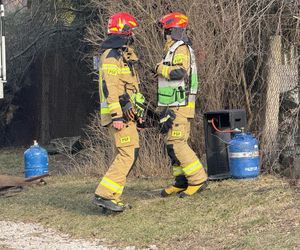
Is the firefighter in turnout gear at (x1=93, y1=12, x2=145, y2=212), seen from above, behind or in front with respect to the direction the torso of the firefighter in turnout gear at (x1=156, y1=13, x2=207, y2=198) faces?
in front

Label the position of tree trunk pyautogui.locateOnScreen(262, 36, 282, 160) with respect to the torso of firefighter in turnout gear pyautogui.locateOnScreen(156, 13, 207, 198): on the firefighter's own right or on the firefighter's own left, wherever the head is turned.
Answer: on the firefighter's own right

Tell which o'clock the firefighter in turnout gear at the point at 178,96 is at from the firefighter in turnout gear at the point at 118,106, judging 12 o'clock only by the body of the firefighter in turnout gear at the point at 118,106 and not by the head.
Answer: the firefighter in turnout gear at the point at 178,96 is roughly at 11 o'clock from the firefighter in turnout gear at the point at 118,106.

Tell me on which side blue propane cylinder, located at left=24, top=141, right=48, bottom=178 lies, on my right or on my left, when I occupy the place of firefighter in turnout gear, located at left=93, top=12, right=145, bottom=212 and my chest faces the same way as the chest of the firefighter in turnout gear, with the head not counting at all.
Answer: on my left

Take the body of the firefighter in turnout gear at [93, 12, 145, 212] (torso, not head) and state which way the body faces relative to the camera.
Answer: to the viewer's right

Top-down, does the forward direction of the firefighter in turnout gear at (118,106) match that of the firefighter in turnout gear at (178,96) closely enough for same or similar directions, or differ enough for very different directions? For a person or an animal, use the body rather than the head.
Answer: very different directions

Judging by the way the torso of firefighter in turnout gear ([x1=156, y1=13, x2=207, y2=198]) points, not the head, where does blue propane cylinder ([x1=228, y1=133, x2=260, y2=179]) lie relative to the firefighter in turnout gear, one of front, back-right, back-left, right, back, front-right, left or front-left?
back-right

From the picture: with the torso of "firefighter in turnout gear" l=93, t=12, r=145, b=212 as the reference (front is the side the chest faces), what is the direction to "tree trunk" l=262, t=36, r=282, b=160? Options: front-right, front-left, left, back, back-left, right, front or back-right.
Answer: front-left

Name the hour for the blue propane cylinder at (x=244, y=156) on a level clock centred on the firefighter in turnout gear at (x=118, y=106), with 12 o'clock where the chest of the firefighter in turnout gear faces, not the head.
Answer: The blue propane cylinder is roughly at 11 o'clock from the firefighter in turnout gear.

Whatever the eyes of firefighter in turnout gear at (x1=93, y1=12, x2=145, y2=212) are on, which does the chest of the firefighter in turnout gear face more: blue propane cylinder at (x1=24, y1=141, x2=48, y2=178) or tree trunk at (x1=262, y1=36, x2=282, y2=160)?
the tree trunk

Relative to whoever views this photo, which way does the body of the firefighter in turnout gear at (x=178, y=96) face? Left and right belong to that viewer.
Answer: facing to the left of the viewer

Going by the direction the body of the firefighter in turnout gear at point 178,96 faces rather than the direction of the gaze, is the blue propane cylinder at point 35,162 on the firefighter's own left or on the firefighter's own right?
on the firefighter's own right

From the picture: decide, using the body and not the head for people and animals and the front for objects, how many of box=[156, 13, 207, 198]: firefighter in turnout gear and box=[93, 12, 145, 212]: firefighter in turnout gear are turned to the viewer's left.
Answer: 1

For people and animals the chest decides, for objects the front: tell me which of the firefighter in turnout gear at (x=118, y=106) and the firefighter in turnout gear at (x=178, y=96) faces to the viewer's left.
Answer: the firefighter in turnout gear at (x=178, y=96)
